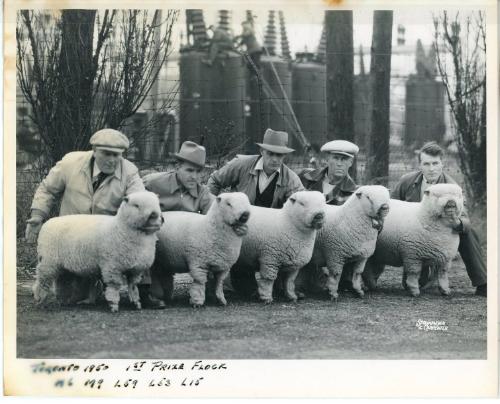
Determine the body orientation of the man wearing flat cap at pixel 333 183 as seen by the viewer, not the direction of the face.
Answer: toward the camera
